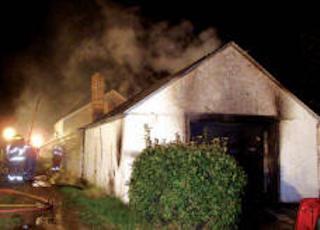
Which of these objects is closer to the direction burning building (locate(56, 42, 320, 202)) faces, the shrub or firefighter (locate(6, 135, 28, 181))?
the shrub

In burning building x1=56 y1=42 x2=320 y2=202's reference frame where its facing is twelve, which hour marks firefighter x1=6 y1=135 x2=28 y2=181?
The firefighter is roughly at 4 o'clock from the burning building.

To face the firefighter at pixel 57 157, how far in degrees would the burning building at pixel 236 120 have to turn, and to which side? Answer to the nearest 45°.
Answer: approximately 135° to its right

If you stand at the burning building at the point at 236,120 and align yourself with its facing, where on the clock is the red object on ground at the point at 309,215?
The red object on ground is roughly at 12 o'clock from the burning building.

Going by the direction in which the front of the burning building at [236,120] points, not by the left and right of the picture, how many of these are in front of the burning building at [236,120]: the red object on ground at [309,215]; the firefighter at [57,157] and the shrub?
2

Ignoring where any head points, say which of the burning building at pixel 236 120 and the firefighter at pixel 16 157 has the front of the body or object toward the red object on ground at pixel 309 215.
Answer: the burning building

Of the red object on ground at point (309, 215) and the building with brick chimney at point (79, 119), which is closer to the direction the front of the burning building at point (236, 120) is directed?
the red object on ground

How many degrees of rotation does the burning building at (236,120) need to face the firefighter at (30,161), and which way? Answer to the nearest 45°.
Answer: approximately 135° to its right
